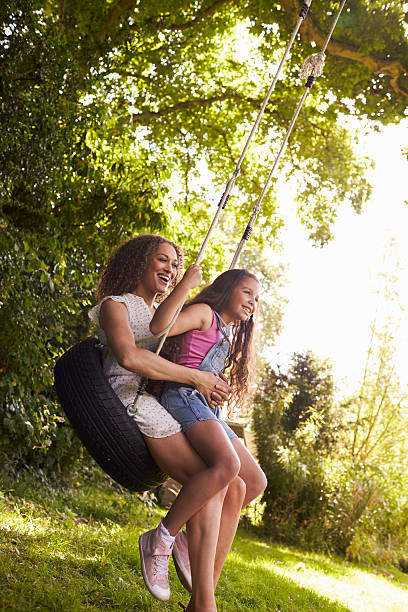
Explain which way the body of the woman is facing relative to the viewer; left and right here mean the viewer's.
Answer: facing to the right of the viewer

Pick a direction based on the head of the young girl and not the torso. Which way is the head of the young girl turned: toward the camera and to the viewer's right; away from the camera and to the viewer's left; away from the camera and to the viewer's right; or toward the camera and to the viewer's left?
toward the camera and to the viewer's right

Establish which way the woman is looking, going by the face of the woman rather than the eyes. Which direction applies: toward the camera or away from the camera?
toward the camera
